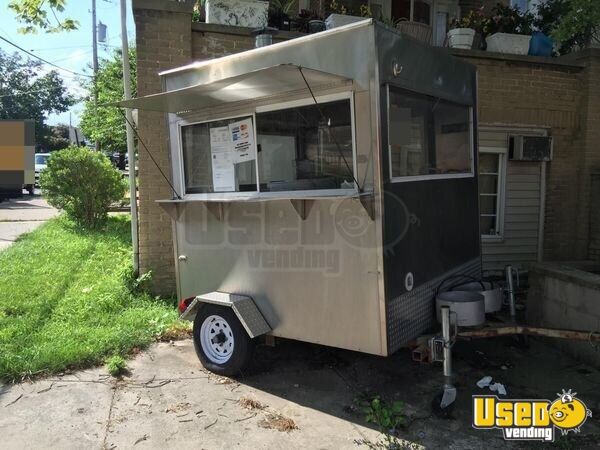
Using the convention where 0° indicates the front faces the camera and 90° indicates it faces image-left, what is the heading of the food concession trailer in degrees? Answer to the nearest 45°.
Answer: approximately 315°

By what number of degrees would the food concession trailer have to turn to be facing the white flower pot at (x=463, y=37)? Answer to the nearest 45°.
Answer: approximately 90° to its left

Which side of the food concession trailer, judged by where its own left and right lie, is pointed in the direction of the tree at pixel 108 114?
back

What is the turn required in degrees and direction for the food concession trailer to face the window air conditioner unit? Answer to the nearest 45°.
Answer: approximately 90° to its left

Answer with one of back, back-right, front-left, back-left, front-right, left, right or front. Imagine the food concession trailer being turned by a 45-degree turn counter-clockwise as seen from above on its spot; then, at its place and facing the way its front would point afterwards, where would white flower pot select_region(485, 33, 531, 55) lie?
front-left

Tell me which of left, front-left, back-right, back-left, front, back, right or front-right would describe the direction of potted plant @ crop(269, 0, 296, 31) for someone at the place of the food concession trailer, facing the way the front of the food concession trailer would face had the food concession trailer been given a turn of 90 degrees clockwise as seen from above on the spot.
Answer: back-right
